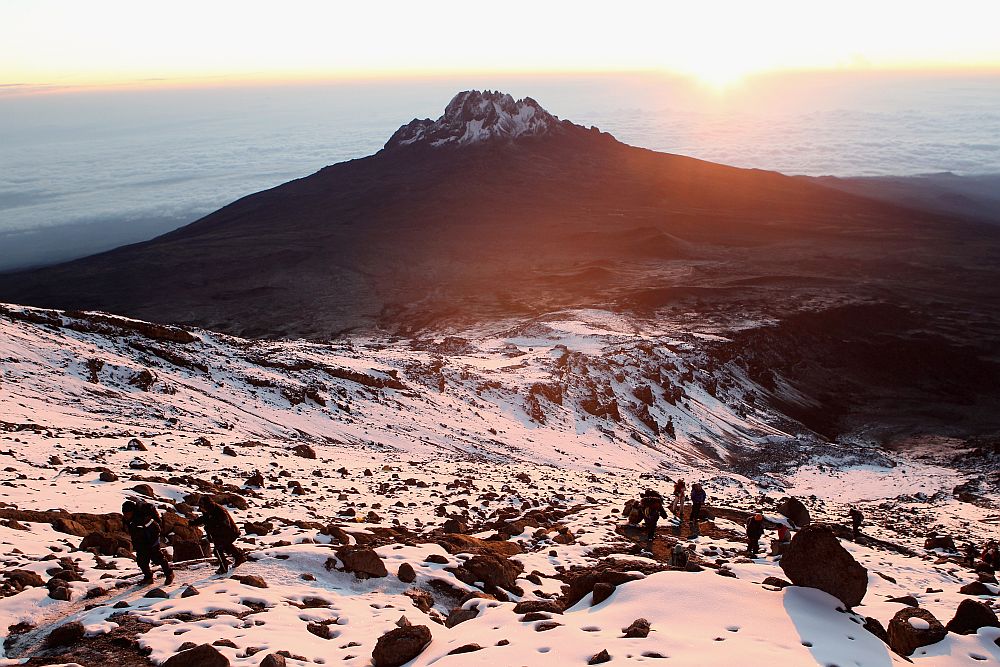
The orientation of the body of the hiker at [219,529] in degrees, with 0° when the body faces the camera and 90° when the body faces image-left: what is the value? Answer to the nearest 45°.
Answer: approximately 90°

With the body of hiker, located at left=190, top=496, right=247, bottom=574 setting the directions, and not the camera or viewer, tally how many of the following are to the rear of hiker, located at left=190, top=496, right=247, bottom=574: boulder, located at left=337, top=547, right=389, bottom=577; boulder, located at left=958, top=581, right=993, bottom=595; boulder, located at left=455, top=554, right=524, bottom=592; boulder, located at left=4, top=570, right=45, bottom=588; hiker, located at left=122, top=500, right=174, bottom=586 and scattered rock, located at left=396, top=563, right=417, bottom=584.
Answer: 4

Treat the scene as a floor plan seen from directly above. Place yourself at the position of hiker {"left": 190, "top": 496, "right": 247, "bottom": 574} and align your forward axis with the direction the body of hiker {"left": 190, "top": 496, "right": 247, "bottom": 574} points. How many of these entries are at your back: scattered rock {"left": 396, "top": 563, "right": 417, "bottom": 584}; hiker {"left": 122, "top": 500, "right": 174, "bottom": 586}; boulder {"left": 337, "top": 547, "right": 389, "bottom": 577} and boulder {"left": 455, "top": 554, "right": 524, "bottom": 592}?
3

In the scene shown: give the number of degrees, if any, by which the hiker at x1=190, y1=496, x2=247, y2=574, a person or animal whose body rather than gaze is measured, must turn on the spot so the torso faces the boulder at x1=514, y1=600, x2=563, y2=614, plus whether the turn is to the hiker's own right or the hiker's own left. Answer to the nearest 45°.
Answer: approximately 135° to the hiker's own left

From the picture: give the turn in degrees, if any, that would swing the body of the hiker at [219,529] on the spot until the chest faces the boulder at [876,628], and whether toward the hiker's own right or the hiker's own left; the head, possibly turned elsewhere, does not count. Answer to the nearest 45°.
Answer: approximately 135° to the hiker's own left

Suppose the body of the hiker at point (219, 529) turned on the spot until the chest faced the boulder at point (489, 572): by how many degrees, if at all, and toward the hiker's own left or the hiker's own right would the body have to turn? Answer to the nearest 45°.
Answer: approximately 180°

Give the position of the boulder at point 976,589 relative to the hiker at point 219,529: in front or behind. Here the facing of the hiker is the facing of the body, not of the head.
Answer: behind

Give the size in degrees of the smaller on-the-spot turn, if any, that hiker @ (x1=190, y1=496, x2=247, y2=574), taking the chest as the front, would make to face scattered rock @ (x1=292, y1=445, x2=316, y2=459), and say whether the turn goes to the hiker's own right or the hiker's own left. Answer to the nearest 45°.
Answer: approximately 90° to the hiker's own right

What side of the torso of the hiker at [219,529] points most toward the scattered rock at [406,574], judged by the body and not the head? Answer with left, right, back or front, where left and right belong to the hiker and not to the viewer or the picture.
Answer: back

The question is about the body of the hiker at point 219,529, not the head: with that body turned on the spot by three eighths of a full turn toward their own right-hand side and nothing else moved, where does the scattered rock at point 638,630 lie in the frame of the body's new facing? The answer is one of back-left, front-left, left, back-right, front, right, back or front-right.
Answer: right
